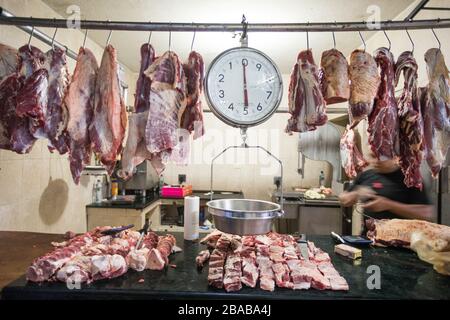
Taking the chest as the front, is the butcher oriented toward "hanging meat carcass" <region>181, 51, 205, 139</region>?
yes

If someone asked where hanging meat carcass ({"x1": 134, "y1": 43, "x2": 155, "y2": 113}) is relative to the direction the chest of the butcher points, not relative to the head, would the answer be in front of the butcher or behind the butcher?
in front

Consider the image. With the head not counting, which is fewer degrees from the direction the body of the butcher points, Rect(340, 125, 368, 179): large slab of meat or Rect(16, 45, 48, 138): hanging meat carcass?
the hanging meat carcass

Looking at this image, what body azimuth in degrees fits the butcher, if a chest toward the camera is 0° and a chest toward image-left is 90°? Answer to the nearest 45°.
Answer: approximately 45°

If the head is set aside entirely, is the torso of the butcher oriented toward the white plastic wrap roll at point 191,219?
yes

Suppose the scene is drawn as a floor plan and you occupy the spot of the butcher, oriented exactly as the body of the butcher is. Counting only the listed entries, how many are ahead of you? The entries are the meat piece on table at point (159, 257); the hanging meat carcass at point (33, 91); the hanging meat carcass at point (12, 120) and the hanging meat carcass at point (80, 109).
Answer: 4

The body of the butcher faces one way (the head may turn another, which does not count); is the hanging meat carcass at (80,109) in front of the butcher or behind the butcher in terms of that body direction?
in front

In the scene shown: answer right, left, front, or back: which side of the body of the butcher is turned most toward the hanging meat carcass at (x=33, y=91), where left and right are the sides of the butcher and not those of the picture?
front

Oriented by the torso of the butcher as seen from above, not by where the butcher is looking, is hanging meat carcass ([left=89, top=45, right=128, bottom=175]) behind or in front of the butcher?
in front

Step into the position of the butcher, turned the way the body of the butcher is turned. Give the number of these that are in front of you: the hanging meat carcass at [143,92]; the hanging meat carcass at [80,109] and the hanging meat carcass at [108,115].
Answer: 3

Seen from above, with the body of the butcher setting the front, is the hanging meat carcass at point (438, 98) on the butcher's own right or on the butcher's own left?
on the butcher's own left

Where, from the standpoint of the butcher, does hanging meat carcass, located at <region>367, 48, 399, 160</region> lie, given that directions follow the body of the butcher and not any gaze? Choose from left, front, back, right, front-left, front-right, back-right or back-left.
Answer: front-left
